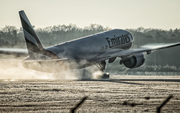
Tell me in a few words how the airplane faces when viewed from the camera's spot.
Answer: facing away from the viewer and to the right of the viewer
